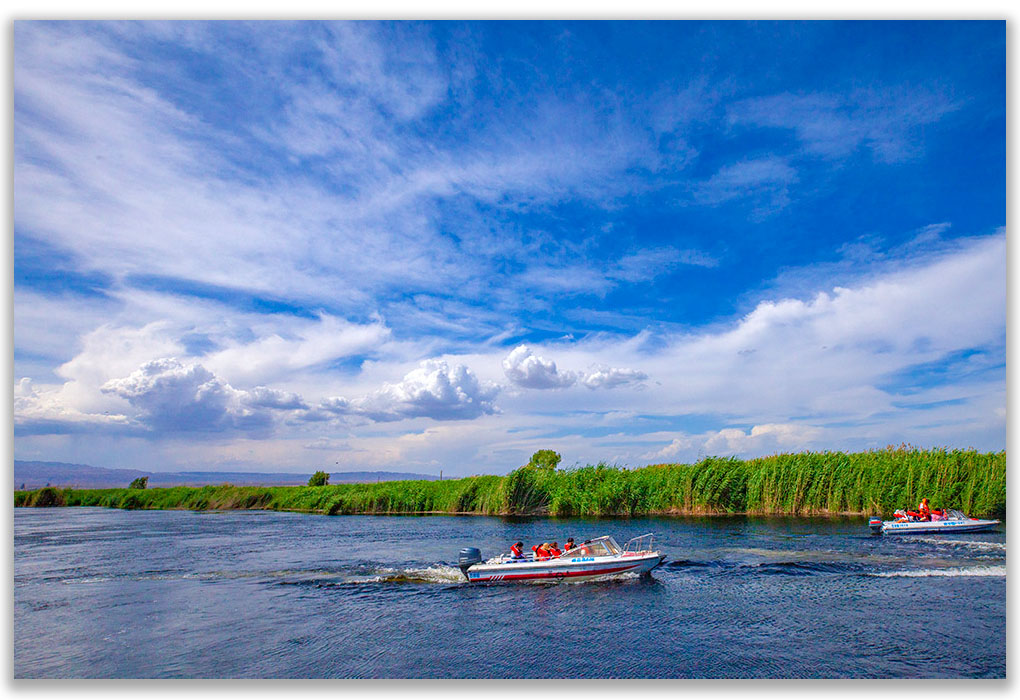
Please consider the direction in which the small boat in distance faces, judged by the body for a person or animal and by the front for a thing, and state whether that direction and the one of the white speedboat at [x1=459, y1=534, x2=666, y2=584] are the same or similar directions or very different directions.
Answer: same or similar directions

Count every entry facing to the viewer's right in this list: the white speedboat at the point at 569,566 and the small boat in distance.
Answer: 2

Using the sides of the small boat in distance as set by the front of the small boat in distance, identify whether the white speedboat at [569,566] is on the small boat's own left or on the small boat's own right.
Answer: on the small boat's own right

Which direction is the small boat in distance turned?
to the viewer's right

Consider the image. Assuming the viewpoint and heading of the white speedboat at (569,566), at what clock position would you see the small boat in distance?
The small boat in distance is roughly at 11 o'clock from the white speedboat.

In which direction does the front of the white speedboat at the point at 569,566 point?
to the viewer's right
